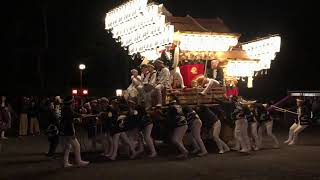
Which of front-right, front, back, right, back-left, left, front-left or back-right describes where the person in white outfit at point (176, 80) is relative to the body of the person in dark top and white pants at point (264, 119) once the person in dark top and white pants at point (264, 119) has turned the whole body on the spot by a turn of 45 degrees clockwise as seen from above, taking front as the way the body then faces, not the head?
front-left

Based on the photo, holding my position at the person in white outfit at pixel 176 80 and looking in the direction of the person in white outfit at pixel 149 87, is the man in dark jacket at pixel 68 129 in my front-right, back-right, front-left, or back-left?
front-left

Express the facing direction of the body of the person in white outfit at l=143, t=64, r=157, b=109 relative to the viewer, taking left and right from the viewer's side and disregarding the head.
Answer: facing to the left of the viewer

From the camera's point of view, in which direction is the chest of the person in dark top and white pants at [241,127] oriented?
to the viewer's left

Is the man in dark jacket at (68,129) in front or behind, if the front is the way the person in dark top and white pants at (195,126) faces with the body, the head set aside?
in front

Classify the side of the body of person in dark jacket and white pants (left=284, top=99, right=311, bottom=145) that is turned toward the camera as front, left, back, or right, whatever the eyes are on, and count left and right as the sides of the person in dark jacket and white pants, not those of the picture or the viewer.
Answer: left

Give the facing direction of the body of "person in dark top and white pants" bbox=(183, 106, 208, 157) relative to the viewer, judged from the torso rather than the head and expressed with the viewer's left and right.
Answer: facing to the left of the viewer

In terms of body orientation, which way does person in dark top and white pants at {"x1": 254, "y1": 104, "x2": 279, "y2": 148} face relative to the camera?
to the viewer's left

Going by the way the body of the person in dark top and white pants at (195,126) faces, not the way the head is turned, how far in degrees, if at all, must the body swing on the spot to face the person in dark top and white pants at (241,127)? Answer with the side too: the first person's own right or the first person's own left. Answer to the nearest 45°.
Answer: approximately 180°
